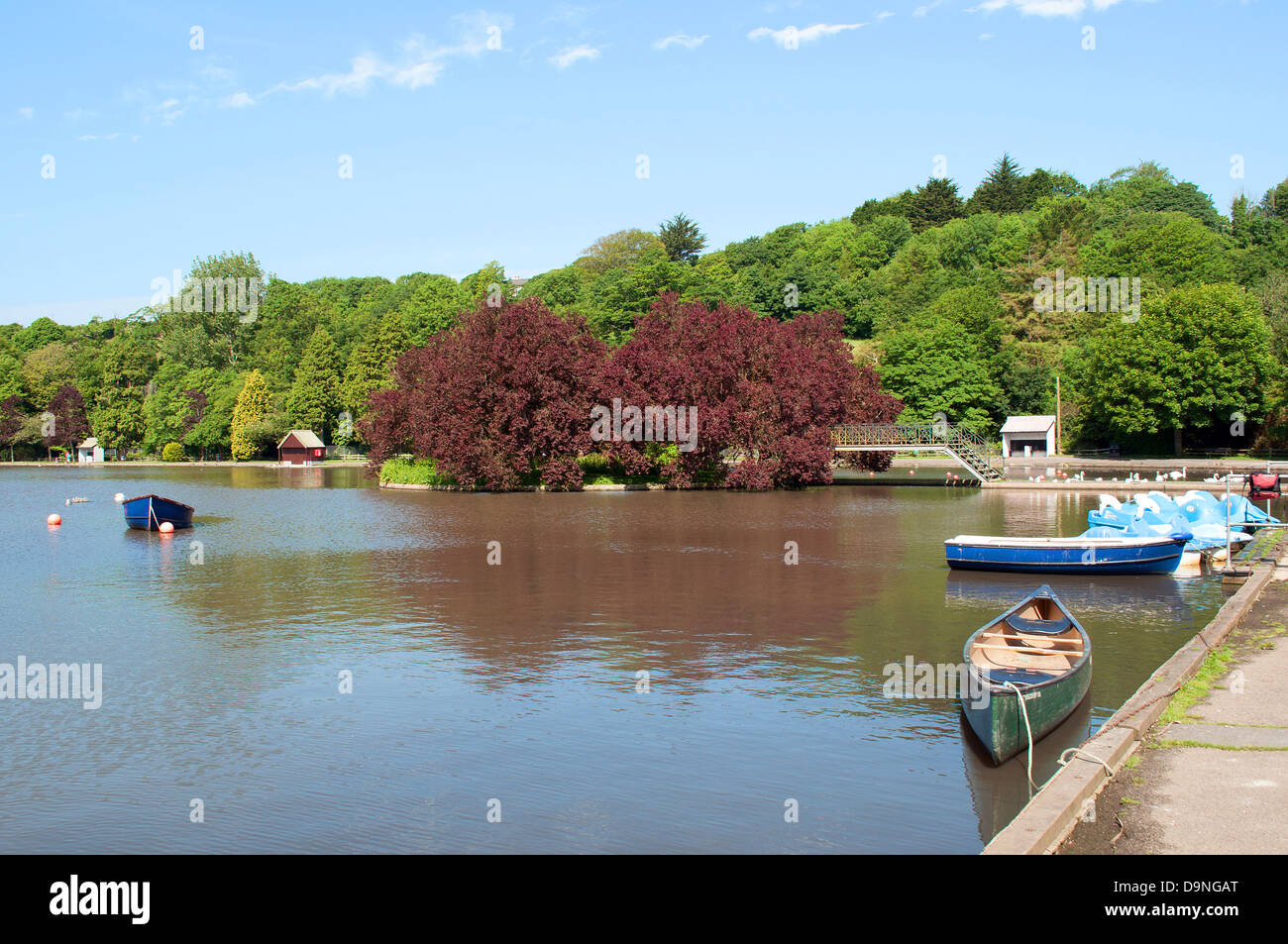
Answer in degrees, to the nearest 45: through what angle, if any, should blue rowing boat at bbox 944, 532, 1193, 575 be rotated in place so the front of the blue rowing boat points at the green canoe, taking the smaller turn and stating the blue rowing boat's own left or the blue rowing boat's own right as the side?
approximately 90° to the blue rowing boat's own right

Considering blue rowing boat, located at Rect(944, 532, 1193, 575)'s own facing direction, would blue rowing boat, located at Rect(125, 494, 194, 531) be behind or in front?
behind

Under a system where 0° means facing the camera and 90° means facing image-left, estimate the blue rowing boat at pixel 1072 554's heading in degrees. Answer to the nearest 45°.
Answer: approximately 270°
